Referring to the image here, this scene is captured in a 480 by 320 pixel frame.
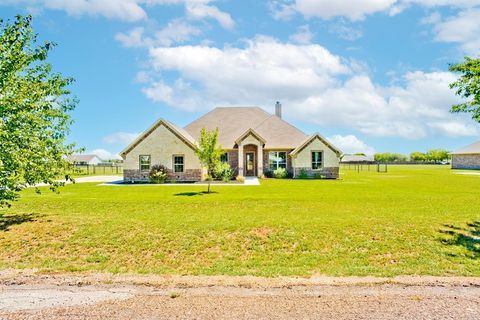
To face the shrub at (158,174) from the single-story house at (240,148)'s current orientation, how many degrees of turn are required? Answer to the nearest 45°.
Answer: approximately 45° to its right

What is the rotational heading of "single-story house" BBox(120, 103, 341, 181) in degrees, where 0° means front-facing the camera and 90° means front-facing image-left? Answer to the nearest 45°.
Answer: approximately 0°

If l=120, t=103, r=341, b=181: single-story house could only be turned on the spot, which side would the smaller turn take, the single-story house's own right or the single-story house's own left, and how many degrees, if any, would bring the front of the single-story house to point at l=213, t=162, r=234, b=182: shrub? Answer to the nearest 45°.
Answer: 0° — it already faces it

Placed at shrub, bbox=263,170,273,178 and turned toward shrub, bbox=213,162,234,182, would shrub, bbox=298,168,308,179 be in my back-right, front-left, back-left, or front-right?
back-left

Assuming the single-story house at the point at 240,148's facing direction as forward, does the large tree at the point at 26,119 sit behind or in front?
in front
